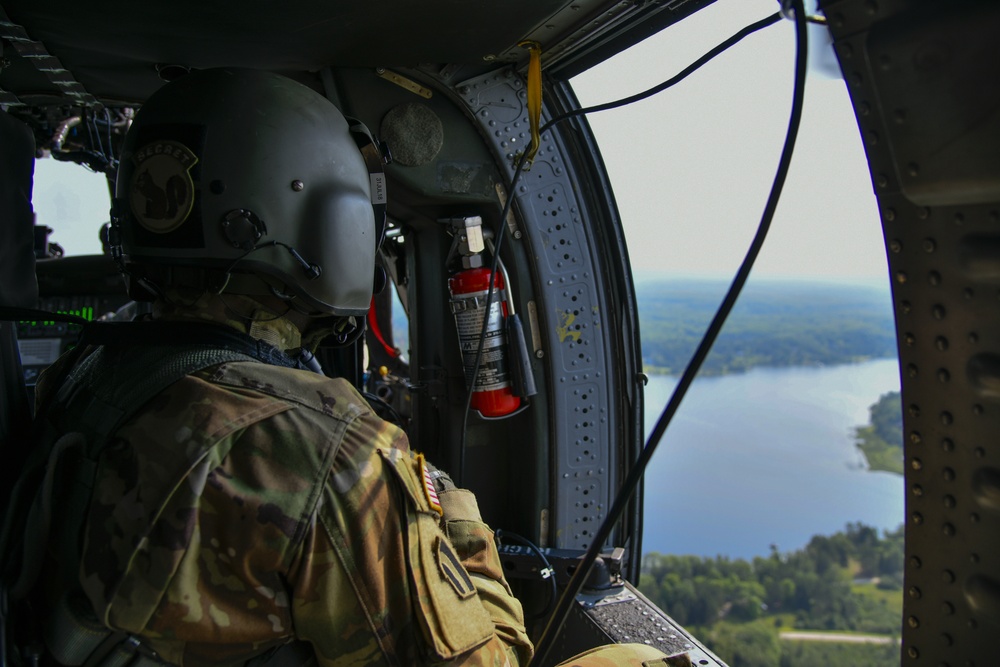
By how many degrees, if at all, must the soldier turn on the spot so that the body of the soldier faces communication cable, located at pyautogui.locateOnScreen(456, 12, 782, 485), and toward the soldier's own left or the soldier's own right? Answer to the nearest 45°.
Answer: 0° — they already face it

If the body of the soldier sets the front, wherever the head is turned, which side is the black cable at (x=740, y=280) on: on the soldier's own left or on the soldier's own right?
on the soldier's own right

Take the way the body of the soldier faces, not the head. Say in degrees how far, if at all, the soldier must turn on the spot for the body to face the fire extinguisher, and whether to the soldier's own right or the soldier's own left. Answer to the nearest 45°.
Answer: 0° — they already face it

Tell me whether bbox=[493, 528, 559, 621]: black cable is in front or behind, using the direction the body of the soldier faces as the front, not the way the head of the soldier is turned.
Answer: in front

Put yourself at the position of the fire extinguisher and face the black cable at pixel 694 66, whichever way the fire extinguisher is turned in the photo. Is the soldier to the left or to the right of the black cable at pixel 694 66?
right

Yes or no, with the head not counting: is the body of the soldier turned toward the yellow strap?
yes

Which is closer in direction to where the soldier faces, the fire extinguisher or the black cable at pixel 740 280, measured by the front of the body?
the fire extinguisher

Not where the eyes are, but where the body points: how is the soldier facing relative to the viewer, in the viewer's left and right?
facing away from the viewer and to the right of the viewer

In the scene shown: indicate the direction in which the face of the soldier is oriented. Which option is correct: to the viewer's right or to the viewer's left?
to the viewer's right
